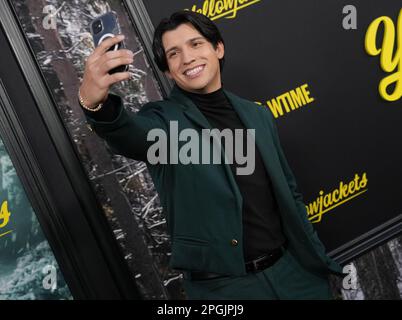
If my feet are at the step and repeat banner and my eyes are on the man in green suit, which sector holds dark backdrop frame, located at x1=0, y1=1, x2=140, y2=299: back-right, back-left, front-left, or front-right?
front-right

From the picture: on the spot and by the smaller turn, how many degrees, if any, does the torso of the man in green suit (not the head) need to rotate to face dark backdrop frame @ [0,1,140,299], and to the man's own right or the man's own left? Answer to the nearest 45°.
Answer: approximately 135° to the man's own right

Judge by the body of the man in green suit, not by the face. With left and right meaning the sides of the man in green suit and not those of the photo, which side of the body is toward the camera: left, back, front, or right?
front
